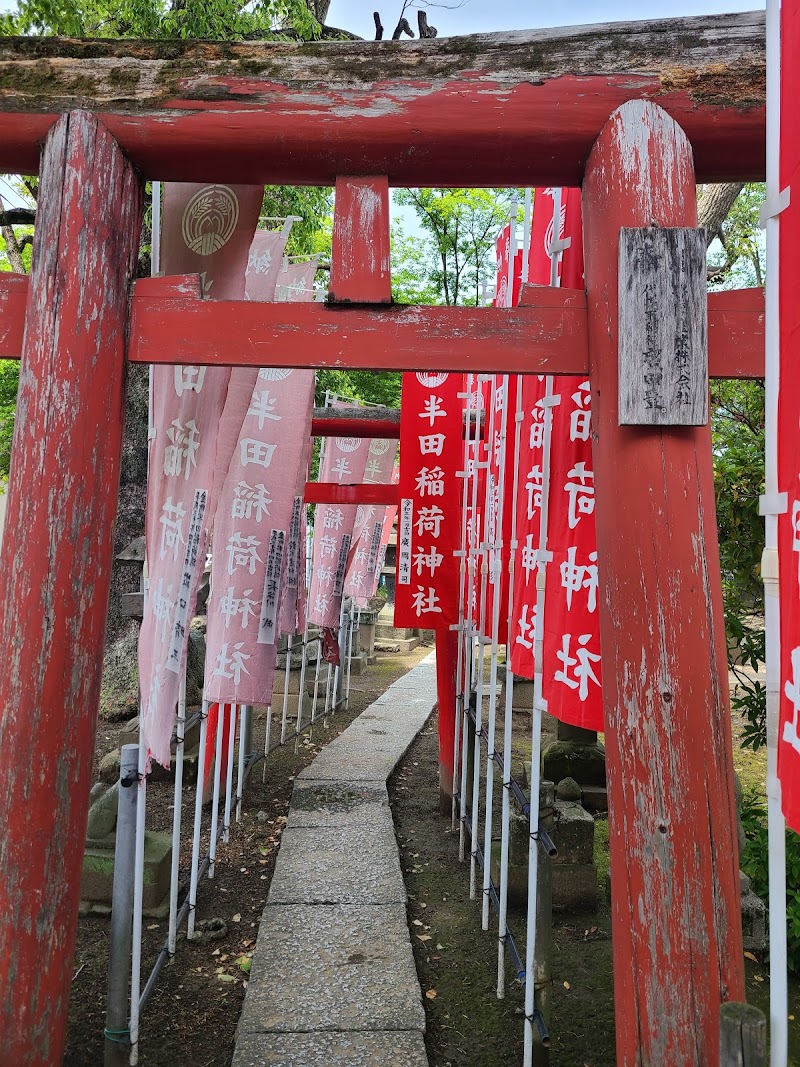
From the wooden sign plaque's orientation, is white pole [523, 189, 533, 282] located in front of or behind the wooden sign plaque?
behind

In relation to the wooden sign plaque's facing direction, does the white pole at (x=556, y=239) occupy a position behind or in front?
behind

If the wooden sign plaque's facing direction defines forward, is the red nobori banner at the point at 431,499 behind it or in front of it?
behind

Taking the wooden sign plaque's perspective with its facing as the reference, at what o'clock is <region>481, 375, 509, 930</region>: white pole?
The white pole is roughly at 5 o'clock from the wooden sign plaque.

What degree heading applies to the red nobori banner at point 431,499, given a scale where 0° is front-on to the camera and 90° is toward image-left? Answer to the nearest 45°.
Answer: approximately 0°

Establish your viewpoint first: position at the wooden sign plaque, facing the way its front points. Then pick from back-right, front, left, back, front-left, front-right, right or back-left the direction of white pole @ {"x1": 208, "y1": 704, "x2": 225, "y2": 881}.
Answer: back-right

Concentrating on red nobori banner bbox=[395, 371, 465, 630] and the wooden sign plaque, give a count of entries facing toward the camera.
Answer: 2

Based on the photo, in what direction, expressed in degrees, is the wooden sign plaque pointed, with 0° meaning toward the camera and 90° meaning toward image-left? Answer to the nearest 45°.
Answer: approximately 0°
